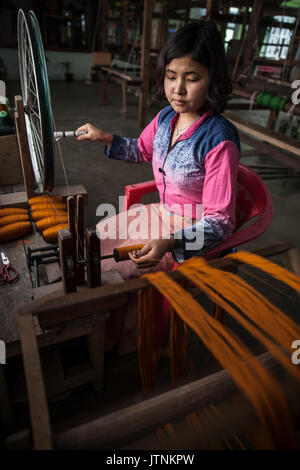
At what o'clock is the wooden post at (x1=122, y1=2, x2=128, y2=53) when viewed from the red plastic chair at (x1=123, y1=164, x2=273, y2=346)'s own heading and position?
The wooden post is roughly at 4 o'clock from the red plastic chair.

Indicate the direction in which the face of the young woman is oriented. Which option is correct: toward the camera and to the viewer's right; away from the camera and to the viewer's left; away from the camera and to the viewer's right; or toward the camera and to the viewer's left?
toward the camera and to the viewer's left

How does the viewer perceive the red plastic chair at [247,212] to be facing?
facing the viewer and to the left of the viewer

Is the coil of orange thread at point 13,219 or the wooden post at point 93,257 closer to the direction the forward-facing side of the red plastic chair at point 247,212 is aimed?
the wooden post

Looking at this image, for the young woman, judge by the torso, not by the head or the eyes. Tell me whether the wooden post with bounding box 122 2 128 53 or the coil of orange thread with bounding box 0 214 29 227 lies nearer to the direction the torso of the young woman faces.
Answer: the coil of orange thread

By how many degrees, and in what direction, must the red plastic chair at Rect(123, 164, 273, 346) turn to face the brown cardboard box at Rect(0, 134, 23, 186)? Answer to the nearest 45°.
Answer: approximately 90° to its right

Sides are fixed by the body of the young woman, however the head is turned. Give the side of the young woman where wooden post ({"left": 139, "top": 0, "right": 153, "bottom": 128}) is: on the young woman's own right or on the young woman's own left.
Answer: on the young woman's own right

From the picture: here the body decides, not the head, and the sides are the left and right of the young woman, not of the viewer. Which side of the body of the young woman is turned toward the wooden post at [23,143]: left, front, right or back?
right

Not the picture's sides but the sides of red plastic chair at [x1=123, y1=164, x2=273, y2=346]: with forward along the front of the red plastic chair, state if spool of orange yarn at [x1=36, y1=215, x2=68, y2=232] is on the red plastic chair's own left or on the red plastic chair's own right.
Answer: on the red plastic chair's own right

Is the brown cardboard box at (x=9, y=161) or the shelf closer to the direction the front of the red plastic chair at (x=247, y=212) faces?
the brown cardboard box

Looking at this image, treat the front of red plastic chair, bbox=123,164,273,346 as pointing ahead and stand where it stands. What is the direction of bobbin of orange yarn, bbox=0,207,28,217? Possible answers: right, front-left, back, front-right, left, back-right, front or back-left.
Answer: front-right

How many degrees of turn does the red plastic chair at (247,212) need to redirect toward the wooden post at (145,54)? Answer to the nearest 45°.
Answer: approximately 135° to its right

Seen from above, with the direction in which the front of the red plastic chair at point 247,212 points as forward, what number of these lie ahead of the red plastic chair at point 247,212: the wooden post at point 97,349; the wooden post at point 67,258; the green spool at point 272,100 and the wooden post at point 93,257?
3

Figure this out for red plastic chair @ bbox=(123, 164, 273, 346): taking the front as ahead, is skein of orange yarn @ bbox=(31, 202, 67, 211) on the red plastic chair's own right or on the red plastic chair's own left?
on the red plastic chair's own right
